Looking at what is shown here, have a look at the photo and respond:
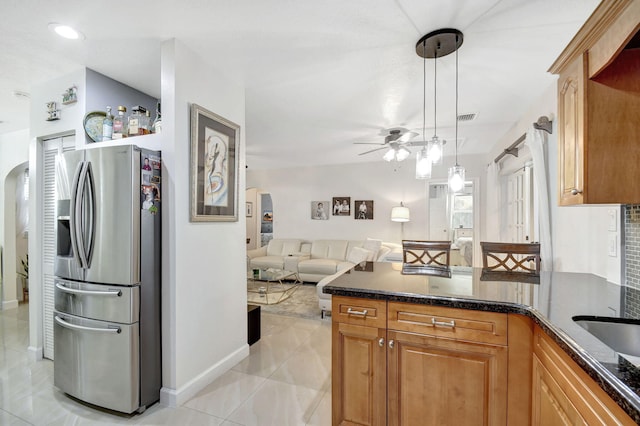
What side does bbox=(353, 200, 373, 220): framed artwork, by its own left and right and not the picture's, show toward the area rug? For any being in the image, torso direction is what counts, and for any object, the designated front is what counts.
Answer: front

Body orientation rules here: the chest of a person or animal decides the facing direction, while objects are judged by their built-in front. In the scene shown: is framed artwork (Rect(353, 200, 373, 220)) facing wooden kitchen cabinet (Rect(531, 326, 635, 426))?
yes

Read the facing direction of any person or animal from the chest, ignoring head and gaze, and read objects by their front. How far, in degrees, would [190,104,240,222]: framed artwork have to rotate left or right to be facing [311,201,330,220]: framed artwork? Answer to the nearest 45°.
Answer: approximately 90° to its left

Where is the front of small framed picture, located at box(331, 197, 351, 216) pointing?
toward the camera

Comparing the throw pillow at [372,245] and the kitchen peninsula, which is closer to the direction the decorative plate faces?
the kitchen peninsula

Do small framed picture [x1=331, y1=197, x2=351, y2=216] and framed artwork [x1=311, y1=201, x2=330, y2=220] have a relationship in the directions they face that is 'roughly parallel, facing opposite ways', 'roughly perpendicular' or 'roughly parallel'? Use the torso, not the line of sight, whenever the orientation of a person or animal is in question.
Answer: roughly parallel

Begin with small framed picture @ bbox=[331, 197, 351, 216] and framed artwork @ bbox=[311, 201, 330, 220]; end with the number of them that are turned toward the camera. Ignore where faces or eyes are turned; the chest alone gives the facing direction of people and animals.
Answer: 2

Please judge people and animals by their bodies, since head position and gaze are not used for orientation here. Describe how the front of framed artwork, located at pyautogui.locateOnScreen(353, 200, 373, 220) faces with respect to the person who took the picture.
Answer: facing the viewer

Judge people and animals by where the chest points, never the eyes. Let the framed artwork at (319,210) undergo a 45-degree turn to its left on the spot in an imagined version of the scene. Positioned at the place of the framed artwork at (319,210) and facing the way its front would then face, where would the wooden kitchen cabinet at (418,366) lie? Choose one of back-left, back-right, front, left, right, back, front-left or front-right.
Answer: front-right

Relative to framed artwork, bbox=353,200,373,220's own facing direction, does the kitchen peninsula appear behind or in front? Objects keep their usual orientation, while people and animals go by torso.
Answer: in front

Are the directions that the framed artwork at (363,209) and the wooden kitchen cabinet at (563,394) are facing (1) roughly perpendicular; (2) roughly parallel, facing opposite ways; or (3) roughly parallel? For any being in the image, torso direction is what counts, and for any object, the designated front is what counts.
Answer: roughly perpendicular

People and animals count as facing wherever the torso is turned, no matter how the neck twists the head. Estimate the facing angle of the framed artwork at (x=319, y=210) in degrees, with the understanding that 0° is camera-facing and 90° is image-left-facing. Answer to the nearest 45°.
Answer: approximately 0°

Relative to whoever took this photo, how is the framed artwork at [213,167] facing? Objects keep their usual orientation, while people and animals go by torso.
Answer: facing the viewer and to the right of the viewer

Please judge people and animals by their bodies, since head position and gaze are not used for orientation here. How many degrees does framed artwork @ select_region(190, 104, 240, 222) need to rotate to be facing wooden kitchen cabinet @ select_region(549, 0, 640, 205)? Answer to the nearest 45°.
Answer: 0° — it already faces it
